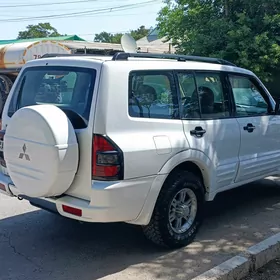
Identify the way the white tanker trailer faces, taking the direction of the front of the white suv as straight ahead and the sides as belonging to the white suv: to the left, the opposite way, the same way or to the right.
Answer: to the left

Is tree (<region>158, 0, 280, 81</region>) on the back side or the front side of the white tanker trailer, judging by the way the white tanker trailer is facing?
on the back side

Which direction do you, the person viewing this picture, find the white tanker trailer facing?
facing away from the viewer and to the left of the viewer

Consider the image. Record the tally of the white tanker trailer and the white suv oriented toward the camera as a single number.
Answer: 0

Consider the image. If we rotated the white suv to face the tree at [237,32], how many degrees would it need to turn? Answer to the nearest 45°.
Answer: approximately 45° to its left

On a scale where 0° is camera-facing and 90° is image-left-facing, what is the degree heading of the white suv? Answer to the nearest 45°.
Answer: approximately 225°

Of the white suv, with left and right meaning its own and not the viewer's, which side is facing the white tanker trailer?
left

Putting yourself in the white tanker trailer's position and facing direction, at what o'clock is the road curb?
The road curb is roughly at 7 o'clock from the white tanker trailer.
